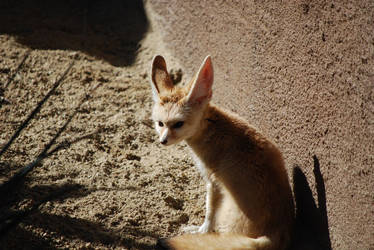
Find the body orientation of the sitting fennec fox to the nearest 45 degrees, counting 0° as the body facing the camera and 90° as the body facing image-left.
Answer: approximately 90°
